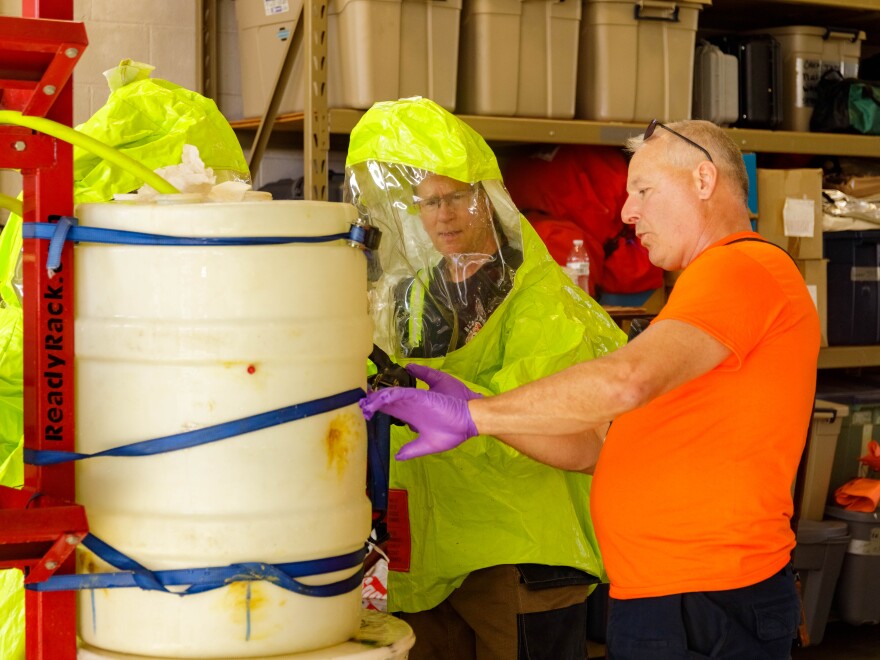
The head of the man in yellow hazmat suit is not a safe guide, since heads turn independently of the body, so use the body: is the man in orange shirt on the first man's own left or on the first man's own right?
on the first man's own left

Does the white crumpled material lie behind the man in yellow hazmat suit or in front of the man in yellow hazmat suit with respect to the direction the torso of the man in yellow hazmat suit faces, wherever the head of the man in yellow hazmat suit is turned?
in front

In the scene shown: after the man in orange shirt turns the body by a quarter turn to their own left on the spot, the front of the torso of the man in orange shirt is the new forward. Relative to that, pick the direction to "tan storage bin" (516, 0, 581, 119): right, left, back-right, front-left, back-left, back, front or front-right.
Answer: back

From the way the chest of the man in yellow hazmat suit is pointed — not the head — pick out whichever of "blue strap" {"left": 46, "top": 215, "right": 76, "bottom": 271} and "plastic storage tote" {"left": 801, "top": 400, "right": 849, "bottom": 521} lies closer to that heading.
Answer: the blue strap

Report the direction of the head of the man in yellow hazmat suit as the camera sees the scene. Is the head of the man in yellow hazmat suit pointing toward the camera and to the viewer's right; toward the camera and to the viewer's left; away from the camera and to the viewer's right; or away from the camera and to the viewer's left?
toward the camera and to the viewer's left

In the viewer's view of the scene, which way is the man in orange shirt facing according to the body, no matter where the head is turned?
to the viewer's left

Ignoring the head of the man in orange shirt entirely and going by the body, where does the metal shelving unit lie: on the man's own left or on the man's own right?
on the man's own right

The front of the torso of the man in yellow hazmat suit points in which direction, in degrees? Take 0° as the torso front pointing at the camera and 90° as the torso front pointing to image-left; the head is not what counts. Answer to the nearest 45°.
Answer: approximately 45°

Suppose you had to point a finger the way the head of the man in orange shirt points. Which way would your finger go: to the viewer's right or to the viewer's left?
to the viewer's left

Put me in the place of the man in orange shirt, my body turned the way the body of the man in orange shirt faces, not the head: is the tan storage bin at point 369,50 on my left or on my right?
on my right

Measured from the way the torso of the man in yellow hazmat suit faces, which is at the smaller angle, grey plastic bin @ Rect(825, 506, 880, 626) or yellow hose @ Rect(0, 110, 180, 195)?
the yellow hose

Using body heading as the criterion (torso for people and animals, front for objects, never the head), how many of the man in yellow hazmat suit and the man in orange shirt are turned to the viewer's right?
0

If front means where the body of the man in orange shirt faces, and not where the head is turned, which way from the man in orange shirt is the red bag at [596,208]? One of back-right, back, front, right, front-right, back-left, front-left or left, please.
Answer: right
